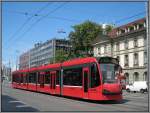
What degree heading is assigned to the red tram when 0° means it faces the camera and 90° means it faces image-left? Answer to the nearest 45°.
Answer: approximately 315°
